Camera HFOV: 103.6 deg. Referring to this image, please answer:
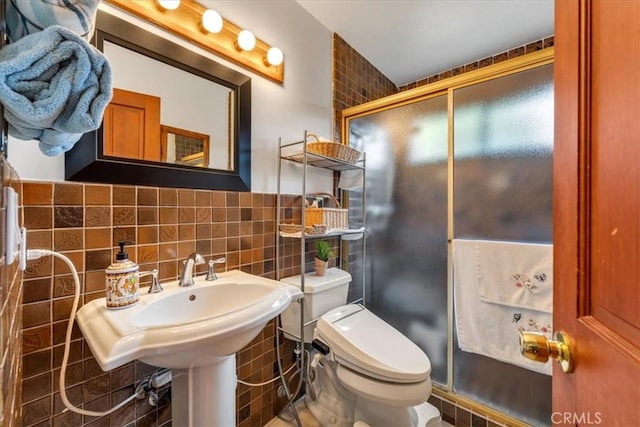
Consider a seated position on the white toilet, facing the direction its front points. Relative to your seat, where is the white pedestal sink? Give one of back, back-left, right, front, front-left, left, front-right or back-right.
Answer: right

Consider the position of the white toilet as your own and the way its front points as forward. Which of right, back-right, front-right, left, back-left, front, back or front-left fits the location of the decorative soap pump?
right

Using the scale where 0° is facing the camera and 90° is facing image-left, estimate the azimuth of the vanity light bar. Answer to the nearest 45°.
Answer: approximately 315°

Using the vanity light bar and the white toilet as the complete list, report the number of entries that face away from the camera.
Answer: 0

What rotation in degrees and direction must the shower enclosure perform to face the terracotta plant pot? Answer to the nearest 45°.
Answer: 0° — it already faces it

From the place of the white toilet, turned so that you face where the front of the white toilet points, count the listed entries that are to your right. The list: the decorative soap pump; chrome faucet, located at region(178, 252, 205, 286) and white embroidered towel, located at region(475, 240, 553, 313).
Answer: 2

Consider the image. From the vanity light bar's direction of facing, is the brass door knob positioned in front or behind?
in front

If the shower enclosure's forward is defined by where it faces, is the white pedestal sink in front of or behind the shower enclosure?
in front

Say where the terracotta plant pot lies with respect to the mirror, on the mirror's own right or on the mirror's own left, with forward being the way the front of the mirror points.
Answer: on the mirror's own left

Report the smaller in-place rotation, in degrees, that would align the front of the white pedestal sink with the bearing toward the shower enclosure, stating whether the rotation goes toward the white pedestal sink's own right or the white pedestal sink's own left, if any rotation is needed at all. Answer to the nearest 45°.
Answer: approximately 45° to the white pedestal sink's own left
